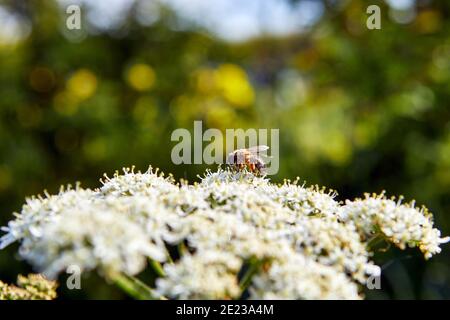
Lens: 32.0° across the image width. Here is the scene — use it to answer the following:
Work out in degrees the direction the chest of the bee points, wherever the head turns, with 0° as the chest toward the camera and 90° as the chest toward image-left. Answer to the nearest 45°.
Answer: approximately 90°
